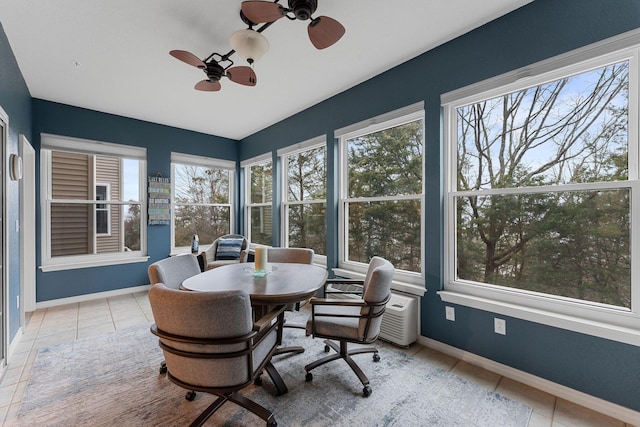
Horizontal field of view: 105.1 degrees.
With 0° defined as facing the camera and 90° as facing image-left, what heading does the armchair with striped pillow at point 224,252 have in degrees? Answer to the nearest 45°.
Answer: approximately 45°

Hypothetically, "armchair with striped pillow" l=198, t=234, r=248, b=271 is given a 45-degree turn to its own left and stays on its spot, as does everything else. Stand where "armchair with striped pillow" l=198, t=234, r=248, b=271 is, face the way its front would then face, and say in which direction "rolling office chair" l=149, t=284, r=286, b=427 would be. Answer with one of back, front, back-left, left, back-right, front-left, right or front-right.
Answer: front

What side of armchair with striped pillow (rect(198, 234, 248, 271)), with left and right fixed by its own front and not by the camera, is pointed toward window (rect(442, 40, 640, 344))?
left

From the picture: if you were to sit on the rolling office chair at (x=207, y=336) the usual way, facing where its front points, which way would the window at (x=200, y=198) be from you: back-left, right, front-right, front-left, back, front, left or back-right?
front-left

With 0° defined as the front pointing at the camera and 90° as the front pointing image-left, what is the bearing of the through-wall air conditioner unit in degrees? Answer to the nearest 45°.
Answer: approximately 45°

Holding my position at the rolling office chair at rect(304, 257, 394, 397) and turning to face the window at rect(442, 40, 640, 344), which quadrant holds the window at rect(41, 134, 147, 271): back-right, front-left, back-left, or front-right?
back-left

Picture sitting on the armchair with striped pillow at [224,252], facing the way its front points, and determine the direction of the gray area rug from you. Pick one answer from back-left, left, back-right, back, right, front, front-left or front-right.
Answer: front-left

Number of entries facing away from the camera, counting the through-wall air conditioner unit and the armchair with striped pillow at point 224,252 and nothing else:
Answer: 0

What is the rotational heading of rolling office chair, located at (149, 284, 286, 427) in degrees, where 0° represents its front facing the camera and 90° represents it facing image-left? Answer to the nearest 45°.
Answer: approximately 225°

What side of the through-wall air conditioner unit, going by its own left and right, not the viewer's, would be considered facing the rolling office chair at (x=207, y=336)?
front

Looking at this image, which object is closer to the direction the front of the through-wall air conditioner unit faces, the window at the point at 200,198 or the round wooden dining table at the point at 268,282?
the round wooden dining table

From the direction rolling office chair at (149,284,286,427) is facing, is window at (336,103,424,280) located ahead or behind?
ahead

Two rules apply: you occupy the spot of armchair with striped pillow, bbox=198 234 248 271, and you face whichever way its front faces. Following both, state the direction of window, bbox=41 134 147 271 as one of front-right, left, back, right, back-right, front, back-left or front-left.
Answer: front-right

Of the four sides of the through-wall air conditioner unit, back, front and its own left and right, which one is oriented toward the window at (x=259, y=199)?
right
